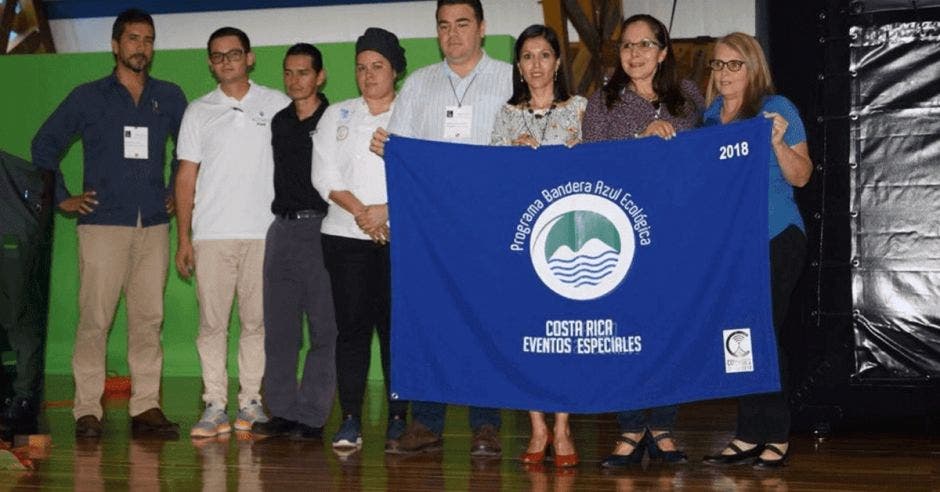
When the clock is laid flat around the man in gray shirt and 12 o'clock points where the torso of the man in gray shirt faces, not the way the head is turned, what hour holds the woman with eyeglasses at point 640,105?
The woman with eyeglasses is roughly at 10 o'clock from the man in gray shirt.

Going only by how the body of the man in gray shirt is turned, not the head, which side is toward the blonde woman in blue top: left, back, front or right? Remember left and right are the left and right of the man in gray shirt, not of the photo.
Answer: left

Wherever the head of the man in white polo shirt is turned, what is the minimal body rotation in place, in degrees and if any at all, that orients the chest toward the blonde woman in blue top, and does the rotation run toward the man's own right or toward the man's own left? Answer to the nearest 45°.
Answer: approximately 45° to the man's own left

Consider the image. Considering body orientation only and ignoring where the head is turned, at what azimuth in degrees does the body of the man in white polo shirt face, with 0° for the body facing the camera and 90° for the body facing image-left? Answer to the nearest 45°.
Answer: approximately 0°

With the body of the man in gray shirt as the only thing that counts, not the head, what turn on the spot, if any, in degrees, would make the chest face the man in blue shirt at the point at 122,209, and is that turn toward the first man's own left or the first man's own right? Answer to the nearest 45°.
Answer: approximately 135° to the first man's own right
